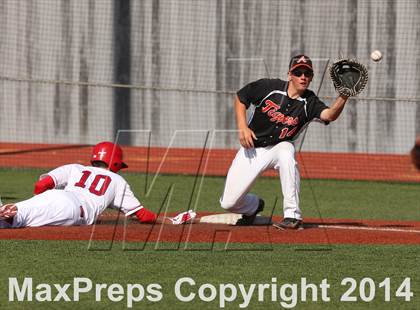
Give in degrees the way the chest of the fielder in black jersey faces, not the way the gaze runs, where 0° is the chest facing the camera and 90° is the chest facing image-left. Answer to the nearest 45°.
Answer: approximately 0°

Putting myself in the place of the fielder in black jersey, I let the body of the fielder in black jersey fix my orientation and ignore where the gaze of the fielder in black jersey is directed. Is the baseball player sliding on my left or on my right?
on my right
